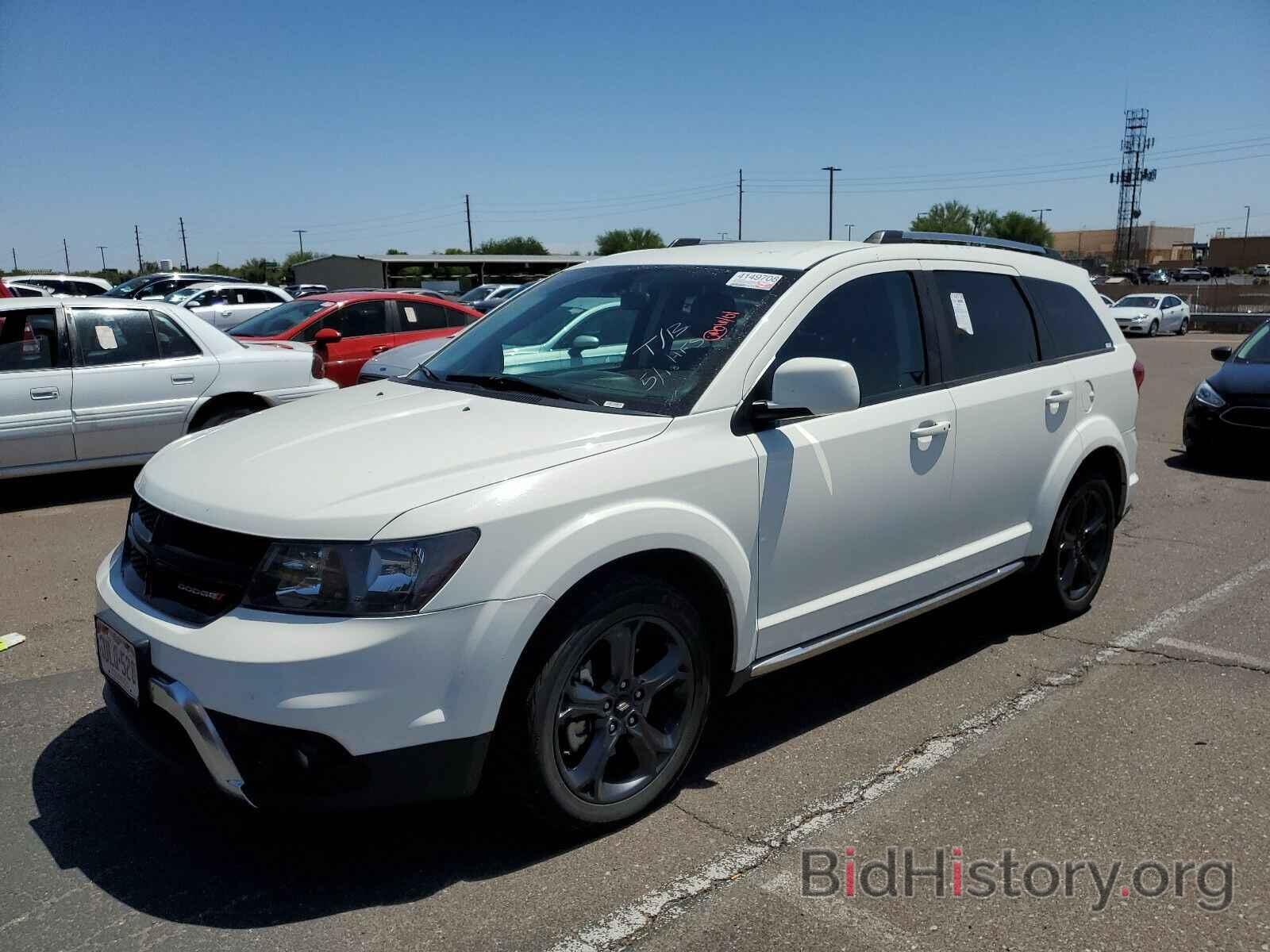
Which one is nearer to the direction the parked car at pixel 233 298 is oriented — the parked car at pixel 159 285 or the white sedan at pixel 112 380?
the white sedan

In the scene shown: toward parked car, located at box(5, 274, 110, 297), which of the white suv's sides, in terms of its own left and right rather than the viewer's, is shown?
right
